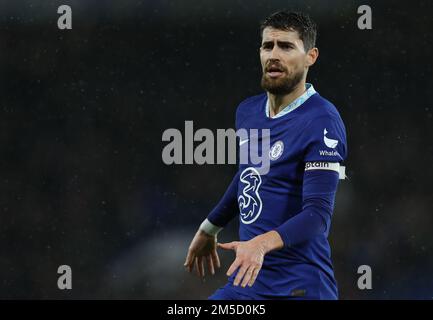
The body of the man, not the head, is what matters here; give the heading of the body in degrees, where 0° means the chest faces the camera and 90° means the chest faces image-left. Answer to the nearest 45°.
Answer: approximately 45°
